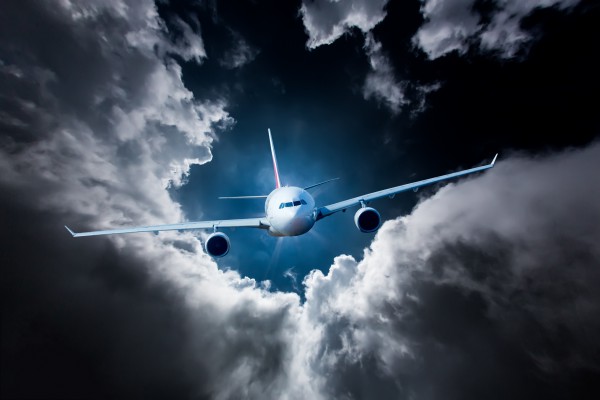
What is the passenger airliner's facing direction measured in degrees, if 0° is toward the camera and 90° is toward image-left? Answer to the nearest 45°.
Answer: approximately 0°
